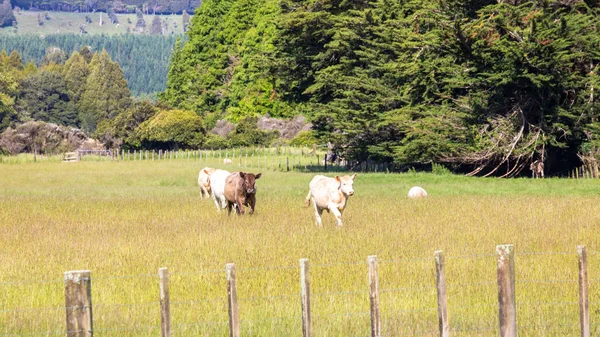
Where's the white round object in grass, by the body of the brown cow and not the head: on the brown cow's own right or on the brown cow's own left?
on the brown cow's own left

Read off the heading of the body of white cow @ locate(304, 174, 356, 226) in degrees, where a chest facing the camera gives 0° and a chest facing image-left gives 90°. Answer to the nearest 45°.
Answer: approximately 315°

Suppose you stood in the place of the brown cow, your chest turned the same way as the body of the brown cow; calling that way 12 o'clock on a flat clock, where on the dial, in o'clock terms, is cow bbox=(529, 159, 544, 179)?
The cow is roughly at 9 o'clock from the brown cow.

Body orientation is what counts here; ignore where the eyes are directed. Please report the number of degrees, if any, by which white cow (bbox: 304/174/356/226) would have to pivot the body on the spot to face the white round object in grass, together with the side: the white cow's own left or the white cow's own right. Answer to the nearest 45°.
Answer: approximately 135° to the white cow's own left

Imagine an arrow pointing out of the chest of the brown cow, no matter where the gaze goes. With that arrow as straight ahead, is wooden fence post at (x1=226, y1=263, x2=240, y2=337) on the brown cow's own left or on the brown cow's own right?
on the brown cow's own right

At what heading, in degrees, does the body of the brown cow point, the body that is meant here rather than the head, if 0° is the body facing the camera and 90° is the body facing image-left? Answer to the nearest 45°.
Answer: approximately 315°

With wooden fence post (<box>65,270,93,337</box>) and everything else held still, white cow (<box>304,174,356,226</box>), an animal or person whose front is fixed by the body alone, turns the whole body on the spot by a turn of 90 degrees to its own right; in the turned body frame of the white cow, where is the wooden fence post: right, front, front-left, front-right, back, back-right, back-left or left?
front-left

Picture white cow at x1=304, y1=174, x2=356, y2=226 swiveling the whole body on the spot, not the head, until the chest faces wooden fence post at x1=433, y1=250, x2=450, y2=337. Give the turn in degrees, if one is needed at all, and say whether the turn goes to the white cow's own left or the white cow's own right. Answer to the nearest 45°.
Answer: approximately 45° to the white cow's own right

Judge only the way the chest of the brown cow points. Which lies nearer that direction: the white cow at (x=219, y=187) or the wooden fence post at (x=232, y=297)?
the wooden fence post

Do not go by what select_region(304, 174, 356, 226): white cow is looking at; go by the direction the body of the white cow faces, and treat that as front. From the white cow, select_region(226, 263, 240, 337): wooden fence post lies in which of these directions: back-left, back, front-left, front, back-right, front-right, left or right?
front-right

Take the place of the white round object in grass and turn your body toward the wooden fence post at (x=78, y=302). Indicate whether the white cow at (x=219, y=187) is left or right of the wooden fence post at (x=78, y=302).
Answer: right

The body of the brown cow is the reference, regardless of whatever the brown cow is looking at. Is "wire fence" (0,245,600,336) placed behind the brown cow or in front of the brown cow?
in front

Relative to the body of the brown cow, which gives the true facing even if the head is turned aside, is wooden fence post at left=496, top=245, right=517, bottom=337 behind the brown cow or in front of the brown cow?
in front

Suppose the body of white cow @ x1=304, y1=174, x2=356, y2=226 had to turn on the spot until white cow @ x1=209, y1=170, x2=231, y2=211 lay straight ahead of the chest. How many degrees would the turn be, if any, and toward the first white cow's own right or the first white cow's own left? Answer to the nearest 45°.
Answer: approximately 180°

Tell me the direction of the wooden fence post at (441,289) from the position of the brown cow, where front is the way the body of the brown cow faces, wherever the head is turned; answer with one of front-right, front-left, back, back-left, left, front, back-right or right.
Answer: front-right

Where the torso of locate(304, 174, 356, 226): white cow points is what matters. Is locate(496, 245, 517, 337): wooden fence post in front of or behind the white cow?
in front
